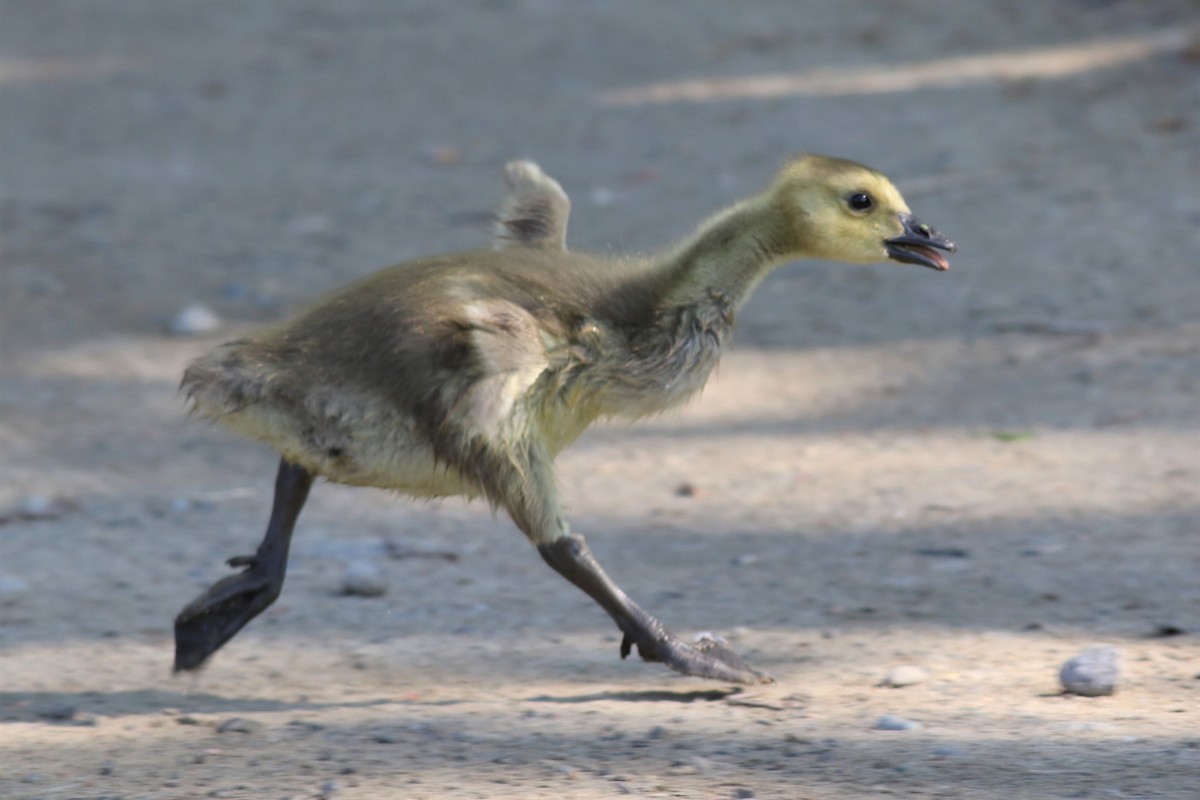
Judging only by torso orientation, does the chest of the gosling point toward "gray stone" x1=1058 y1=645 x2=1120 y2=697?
yes

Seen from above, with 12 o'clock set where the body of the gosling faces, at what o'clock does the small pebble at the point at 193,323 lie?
The small pebble is roughly at 8 o'clock from the gosling.

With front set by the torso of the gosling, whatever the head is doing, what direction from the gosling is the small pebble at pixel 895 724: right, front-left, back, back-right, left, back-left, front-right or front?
front

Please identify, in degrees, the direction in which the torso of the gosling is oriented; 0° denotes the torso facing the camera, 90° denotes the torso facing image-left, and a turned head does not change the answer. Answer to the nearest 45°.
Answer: approximately 270°

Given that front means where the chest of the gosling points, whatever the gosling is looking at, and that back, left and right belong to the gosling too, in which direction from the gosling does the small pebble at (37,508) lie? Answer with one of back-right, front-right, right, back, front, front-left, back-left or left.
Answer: back-left

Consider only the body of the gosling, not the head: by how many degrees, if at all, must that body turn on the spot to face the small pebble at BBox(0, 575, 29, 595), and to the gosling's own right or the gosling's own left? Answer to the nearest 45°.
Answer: approximately 135° to the gosling's own left

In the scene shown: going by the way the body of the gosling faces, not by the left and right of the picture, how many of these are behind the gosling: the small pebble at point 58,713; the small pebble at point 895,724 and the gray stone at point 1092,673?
1

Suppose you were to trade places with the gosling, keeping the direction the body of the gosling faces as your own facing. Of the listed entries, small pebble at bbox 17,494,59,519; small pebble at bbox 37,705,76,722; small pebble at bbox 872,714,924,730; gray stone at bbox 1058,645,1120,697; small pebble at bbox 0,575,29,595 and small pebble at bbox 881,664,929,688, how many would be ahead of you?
3

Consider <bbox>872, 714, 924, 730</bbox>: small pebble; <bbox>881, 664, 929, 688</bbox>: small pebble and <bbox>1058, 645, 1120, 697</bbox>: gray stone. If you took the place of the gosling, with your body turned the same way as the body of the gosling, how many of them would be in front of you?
3

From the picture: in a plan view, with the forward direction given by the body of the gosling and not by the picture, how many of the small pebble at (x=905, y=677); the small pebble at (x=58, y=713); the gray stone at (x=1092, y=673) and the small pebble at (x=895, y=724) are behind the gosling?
1

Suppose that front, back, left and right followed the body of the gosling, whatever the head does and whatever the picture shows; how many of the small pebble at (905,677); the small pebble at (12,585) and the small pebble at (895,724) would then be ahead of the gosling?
2

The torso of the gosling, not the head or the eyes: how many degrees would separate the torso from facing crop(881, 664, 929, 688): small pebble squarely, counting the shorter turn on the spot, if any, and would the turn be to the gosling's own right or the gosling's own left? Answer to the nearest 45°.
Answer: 0° — it already faces it

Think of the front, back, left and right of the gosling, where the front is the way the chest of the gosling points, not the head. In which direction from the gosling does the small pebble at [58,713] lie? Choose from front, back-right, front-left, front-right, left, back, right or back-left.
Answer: back
